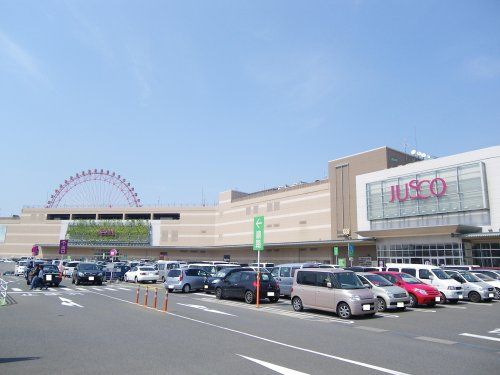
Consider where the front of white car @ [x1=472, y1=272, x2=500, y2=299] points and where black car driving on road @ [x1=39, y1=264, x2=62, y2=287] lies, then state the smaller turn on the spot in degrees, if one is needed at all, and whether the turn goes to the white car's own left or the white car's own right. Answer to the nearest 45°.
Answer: approximately 135° to the white car's own right

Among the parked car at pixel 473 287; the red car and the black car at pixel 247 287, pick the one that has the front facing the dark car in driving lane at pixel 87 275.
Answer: the black car

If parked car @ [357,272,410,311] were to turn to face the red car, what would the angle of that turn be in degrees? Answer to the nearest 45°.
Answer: approximately 90° to its left

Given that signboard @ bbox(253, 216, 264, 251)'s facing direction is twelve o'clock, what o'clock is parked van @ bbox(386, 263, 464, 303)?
The parked van is roughly at 9 o'clock from the signboard.

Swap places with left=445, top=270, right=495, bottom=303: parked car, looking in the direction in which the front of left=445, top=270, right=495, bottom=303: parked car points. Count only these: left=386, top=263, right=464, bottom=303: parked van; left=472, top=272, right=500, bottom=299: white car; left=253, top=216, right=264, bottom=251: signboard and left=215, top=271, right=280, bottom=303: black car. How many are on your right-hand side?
3

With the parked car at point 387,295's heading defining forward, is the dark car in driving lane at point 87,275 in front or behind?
behind

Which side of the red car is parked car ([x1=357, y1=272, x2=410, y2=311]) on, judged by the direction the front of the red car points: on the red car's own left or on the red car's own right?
on the red car's own right

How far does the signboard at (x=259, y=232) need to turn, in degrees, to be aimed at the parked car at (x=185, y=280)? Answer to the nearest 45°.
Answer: approximately 135° to its right
